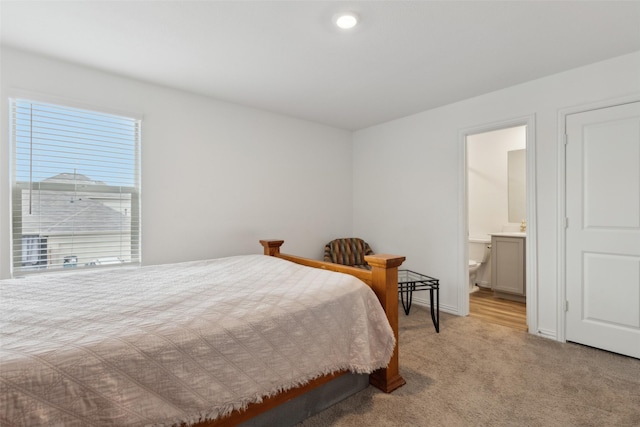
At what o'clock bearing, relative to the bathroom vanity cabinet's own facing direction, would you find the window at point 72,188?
The window is roughly at 12 o'clock from the bathroom vanity cabinet.

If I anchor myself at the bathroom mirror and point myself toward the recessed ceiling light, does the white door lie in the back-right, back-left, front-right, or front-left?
front-left

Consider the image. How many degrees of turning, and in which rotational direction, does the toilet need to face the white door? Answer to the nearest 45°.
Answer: approximately 90° to its left

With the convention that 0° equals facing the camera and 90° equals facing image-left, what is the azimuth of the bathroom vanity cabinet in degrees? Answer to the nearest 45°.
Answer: approximately 45°

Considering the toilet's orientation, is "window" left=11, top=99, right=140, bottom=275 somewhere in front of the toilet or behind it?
in front

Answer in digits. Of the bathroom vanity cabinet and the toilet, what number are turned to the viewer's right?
0

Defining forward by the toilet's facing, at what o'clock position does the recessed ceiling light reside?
The recessed ceiling light is roughly at 11 o'clock from the toilet.

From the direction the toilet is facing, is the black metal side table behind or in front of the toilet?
in front

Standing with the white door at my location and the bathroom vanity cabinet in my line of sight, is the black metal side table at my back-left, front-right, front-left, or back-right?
front-left
